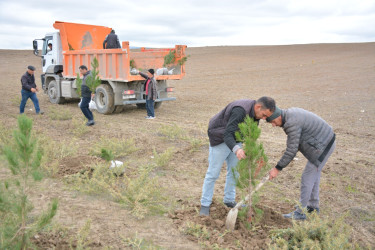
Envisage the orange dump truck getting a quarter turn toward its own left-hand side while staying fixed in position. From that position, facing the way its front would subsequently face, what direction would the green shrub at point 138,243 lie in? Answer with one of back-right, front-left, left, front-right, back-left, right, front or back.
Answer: front-left

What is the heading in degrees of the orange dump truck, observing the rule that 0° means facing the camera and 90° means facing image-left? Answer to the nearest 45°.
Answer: approximately 135°

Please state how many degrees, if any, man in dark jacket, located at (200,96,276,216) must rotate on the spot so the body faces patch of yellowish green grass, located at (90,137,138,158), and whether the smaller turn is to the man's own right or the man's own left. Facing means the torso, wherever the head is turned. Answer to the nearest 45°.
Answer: approximately 135° to the man's own left

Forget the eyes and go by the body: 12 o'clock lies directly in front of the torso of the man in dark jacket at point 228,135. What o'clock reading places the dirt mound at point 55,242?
The dirt mound is roughly at 5 o'clock from the man in dark jacket.

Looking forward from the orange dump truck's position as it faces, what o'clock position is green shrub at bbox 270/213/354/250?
The green shrub is roughly at 7 o'clock from the orange dump truck.

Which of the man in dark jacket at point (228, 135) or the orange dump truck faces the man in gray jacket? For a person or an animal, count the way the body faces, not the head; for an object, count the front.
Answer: the man in dark jacket

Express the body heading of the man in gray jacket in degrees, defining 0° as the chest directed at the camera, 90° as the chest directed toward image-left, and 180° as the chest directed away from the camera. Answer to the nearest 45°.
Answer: approximately 90°

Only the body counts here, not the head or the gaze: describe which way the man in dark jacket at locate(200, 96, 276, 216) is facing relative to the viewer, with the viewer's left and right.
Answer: facing to the right of the viewer

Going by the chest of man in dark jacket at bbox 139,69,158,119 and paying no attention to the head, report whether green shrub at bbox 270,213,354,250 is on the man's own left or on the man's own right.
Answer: on the man's own left
